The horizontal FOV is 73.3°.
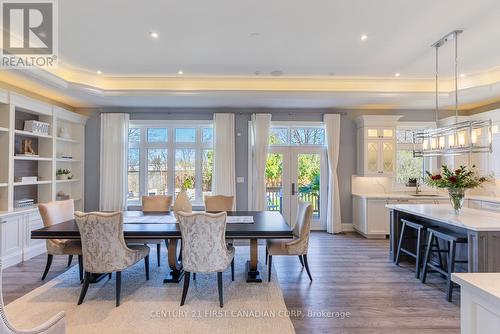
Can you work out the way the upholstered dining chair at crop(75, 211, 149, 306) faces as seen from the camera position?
facing away from the viewer and to the right of the viewer

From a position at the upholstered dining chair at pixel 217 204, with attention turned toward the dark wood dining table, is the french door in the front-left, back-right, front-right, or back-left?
back-left

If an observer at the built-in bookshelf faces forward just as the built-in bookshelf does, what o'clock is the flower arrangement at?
The flower arrangement is roughly at 12 o'clock from the built-in bookshelf.

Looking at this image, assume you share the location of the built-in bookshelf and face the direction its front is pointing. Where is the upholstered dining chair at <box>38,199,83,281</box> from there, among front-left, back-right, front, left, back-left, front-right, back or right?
front-right

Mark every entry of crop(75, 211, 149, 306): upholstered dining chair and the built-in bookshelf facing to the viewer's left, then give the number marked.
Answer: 0

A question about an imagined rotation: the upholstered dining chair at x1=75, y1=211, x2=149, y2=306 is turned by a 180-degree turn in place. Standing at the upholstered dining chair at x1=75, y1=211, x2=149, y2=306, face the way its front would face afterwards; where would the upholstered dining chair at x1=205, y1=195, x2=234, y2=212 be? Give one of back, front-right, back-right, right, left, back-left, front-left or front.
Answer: back

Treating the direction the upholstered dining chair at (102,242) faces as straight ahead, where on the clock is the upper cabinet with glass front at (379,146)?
The upper cabinet with glass front is roughly at 1 o'clock from the upholstered dining chair.

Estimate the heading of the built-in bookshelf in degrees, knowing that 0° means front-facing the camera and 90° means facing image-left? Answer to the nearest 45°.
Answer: approximately 315°

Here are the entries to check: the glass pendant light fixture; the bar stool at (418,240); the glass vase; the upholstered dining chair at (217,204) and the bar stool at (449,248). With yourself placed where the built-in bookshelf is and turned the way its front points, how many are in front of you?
5

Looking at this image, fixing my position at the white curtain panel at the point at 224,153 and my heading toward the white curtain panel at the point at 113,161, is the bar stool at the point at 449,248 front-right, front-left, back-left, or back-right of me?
back-left

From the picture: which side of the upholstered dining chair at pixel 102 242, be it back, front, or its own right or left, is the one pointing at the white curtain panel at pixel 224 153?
front

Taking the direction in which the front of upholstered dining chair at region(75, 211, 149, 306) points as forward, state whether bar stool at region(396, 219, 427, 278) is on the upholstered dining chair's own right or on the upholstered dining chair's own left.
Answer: on the upholstered dining chair's own right

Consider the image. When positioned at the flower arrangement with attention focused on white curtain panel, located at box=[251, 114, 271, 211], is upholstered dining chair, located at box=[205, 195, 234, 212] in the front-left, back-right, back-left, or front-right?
front-left

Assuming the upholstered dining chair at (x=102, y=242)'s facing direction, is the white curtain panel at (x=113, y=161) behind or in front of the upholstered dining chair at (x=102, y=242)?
in front

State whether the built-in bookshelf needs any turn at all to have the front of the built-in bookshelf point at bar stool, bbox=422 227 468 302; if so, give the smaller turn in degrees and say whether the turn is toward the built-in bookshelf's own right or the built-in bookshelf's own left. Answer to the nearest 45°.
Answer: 0° — it already faces it

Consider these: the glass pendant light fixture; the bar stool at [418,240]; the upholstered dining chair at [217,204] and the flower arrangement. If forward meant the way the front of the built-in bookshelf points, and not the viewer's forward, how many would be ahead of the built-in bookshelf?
4

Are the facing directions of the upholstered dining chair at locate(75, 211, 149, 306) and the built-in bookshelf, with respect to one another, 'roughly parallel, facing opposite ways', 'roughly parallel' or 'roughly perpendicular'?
roughly perpendicular

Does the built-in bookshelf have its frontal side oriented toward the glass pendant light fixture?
yes

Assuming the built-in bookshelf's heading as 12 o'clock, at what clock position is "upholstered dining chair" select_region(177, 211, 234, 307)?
The upholstered dining chair is roughly at 1 o'clock from the built-in bookshelf.

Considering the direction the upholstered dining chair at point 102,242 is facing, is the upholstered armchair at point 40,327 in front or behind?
behind

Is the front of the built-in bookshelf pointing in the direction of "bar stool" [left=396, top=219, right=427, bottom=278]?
yes
